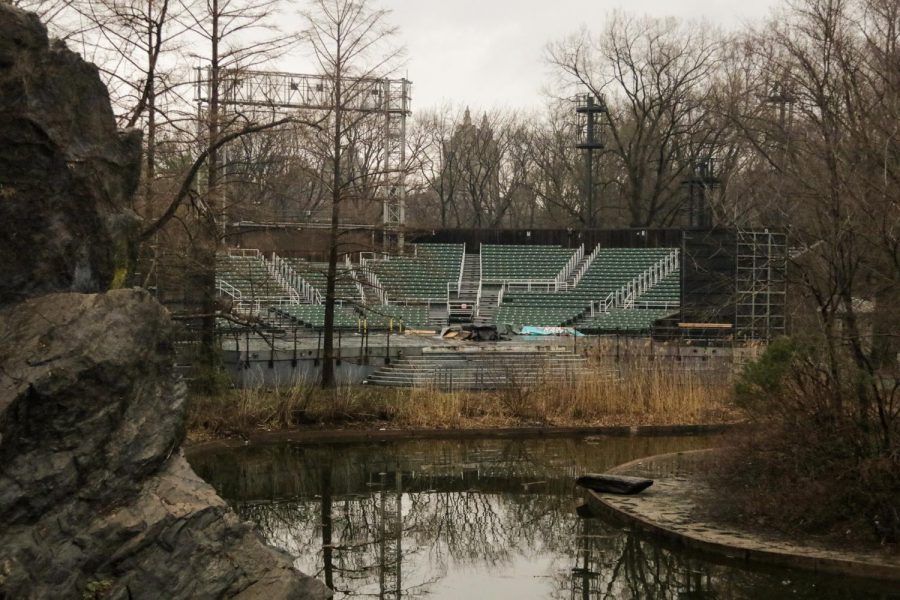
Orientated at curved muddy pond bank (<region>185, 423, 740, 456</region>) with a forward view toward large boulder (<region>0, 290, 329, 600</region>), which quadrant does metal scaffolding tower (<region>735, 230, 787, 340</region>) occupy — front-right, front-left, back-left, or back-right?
back-left

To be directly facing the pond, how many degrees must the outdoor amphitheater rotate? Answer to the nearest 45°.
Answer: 0° — it already faces it

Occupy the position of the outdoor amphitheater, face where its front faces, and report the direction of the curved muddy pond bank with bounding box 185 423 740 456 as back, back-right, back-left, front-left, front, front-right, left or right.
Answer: front

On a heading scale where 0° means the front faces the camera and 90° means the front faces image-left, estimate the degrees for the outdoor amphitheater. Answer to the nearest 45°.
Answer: approximately 0°

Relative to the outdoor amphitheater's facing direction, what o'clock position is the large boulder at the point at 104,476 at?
The large boulder is roughly at 12 o'clock from the outdoor amphitheater.

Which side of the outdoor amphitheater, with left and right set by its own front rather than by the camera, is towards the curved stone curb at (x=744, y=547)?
front
